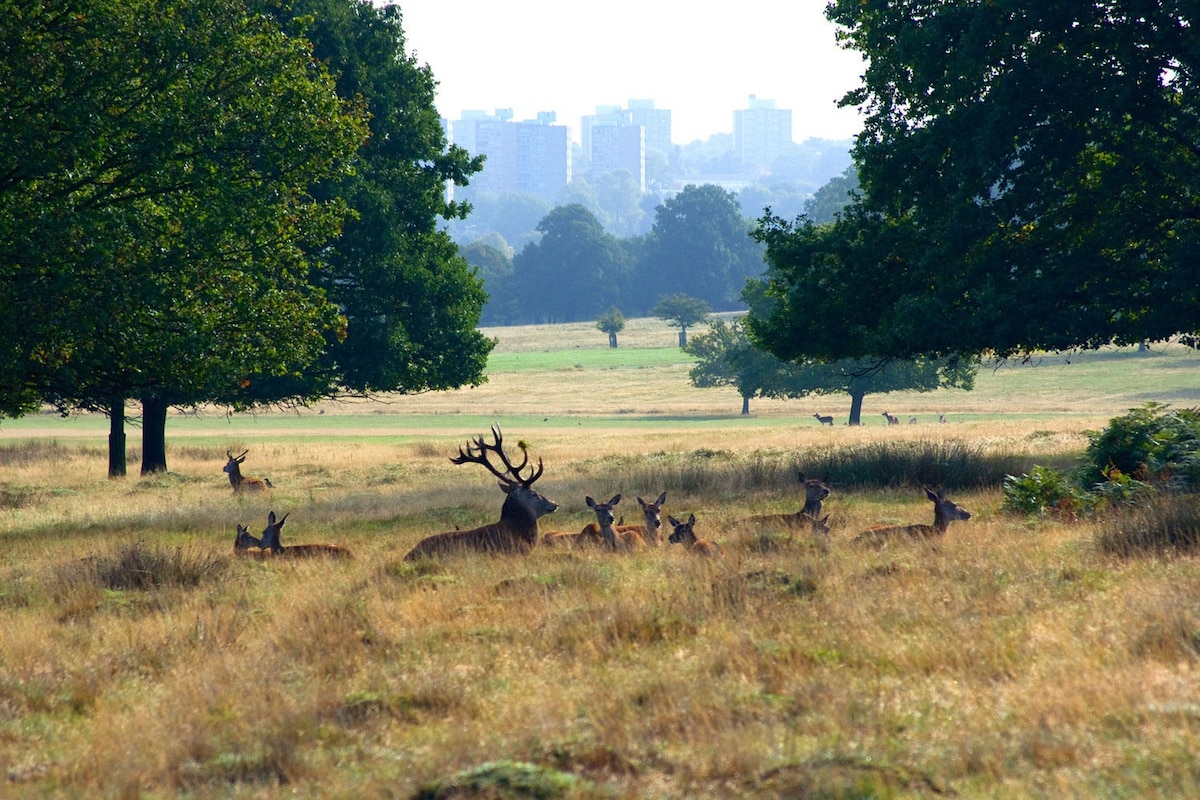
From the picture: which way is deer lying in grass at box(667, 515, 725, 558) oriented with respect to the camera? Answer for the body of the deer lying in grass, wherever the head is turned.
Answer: to the viewer's left

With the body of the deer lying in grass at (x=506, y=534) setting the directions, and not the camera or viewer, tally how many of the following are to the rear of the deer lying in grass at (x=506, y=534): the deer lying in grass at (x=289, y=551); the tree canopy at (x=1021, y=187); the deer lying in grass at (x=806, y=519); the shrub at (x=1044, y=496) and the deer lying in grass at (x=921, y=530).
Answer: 1

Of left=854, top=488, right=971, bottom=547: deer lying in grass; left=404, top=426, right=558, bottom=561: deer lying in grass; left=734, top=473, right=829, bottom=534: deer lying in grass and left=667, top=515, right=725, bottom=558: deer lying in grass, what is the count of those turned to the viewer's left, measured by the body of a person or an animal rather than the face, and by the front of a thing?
1

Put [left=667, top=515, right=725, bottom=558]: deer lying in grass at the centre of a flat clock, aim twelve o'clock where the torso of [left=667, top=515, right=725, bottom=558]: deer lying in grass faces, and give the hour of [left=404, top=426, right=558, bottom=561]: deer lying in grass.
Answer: [left=404, top=426, right=558, bottom=561]: deer lying in grass is roughly at 12 o'clock from [left=667, top=515, right=725, bottom=558]: deer lying in grass.

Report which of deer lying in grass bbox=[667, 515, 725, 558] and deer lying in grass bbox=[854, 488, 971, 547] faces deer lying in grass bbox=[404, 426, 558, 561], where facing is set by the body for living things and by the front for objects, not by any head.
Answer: deer lying in grass bbox=[667, 515, 725, 558]

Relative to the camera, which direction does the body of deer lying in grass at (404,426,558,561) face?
to the viewer's right

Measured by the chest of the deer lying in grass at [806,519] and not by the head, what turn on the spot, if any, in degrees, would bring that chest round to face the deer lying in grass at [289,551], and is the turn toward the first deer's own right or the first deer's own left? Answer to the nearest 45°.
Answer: approximately 180°

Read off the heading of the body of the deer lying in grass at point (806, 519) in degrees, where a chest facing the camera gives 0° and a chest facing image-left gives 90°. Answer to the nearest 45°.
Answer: approximately 270°

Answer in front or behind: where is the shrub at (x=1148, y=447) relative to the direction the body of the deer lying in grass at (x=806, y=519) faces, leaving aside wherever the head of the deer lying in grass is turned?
in front

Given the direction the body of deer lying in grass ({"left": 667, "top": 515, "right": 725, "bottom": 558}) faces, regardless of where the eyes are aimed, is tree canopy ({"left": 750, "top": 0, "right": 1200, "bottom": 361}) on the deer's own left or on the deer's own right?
on the deer's own right

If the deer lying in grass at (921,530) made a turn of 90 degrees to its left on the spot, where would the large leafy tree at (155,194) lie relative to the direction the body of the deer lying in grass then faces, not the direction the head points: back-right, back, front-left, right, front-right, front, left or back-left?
left

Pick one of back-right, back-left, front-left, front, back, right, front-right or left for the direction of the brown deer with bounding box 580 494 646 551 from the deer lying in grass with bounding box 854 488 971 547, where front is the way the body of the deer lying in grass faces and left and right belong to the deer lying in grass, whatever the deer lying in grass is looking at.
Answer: back

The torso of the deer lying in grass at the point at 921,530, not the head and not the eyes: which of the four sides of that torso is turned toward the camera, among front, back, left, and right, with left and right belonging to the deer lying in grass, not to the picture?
right

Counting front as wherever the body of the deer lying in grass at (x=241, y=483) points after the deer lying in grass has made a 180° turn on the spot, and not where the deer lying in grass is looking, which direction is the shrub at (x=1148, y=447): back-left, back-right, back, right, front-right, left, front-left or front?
front-right

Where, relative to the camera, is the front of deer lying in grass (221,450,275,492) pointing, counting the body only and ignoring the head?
to the viewer's left

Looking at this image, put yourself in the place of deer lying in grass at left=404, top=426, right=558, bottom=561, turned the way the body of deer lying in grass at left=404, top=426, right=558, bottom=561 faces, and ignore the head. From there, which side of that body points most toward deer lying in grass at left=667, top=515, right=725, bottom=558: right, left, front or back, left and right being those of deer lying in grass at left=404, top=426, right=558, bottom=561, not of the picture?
front

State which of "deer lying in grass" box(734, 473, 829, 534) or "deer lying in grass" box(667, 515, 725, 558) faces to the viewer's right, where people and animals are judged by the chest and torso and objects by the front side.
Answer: "deer lying in grass" box(734, 473, 829, 534)

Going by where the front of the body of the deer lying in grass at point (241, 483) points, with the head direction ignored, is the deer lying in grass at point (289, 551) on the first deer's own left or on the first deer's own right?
on the first deer's own left
